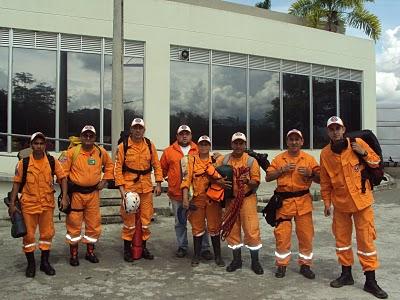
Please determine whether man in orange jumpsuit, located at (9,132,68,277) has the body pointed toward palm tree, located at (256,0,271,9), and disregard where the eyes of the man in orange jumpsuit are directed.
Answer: no

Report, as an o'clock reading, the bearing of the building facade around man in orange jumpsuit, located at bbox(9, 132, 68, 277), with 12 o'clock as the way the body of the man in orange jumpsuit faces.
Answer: The building facade is roughly at 7 o'clock from the man in orange jumpsuit.

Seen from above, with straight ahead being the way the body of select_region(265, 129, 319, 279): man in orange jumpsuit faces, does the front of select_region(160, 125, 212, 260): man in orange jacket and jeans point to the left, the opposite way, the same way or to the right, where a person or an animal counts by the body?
the same way

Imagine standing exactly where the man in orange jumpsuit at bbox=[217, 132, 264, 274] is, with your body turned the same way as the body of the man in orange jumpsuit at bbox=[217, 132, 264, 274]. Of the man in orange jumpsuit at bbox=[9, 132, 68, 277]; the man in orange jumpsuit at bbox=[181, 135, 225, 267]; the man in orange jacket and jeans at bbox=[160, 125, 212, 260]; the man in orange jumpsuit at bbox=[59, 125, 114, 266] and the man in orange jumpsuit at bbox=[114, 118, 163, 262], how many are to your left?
0

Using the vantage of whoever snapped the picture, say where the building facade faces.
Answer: facing the viewer and to the right of the viewer

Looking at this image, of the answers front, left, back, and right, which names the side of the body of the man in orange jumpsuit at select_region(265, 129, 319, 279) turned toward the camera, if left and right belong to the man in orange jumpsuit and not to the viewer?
front

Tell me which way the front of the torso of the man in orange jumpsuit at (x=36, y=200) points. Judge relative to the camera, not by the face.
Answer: toward the camera

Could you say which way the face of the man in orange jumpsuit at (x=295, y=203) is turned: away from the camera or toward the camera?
toward the camera

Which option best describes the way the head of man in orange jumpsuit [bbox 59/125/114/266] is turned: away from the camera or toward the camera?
toward the camera

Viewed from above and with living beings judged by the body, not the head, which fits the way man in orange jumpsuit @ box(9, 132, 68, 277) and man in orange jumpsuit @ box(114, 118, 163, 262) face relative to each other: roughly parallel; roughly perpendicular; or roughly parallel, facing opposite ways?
roughly parallel

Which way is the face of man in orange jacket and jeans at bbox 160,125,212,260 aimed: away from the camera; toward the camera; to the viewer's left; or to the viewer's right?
toward the camera

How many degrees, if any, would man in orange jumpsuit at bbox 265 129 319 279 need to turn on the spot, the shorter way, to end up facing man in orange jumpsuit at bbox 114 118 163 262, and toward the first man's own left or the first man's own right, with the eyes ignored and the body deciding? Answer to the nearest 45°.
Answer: approximately 90° to the first man's own right

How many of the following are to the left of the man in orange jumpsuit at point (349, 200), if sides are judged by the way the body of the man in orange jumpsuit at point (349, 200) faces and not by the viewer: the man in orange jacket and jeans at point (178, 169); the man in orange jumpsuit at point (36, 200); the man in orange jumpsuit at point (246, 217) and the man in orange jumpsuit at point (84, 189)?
0

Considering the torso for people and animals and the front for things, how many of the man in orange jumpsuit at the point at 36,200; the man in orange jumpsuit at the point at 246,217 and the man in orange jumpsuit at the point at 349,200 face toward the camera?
3

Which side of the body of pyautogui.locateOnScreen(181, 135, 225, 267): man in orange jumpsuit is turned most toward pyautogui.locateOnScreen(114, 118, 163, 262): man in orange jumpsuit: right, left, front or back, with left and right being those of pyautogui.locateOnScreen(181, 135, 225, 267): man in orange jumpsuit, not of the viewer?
right

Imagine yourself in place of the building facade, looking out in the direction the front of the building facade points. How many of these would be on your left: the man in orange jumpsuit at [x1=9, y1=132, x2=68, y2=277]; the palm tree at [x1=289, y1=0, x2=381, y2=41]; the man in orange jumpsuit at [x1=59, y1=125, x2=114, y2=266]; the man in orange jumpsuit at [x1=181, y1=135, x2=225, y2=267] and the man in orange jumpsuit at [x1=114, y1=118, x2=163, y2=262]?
1

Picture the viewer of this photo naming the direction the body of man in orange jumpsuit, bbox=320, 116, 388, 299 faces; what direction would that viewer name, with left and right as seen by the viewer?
facing the viewer

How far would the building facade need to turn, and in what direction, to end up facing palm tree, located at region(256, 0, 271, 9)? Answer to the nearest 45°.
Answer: approximately 135° to its left

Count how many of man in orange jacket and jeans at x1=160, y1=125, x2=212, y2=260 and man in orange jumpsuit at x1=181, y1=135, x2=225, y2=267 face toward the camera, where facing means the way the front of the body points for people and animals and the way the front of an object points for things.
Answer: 2
